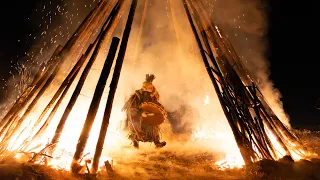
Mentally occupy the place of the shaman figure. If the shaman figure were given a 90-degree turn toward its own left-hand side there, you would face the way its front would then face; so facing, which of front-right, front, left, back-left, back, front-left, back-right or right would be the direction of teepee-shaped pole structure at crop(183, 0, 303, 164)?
right

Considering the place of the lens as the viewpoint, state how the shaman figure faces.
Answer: facing the viewer and to the right of the viewer
